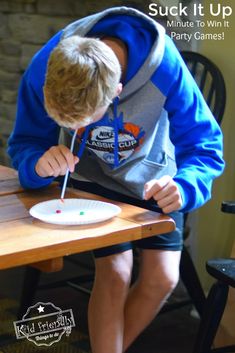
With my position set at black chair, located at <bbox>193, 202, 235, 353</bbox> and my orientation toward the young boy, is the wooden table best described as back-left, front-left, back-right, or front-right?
front-left

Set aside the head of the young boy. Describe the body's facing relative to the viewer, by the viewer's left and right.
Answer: facing the viewer and to the left of the viewer

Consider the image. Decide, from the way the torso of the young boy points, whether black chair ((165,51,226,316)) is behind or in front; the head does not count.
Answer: behind
